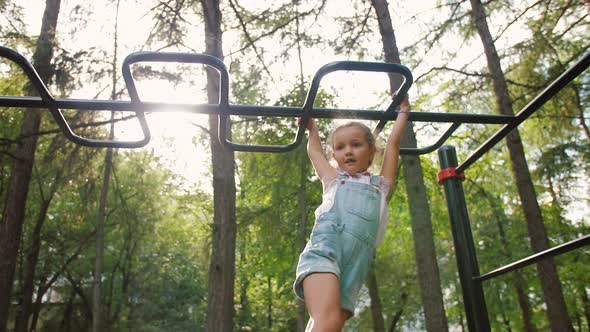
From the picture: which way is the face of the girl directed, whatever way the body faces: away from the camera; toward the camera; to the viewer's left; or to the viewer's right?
toward the camera

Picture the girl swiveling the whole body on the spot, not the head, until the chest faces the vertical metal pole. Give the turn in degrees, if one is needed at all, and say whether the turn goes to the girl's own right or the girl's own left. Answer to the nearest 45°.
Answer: approximately 135° to the girl's own left

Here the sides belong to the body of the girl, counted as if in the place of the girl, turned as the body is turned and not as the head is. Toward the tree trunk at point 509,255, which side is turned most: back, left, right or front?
back

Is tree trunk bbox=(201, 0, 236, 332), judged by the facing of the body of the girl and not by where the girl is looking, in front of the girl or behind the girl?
behind

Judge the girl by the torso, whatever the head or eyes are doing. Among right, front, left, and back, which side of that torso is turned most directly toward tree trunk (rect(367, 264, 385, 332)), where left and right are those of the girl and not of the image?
back

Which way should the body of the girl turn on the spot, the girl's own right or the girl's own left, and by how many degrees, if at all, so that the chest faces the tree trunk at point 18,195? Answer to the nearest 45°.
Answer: approximately 135° to the girl's own right

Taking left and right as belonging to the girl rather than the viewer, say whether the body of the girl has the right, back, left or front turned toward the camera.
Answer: front

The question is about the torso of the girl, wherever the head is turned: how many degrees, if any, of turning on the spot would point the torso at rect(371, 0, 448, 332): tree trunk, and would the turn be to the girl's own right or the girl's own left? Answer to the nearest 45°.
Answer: approximately 180°

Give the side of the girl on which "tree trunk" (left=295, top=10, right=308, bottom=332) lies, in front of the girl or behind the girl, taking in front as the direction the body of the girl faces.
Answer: behind
